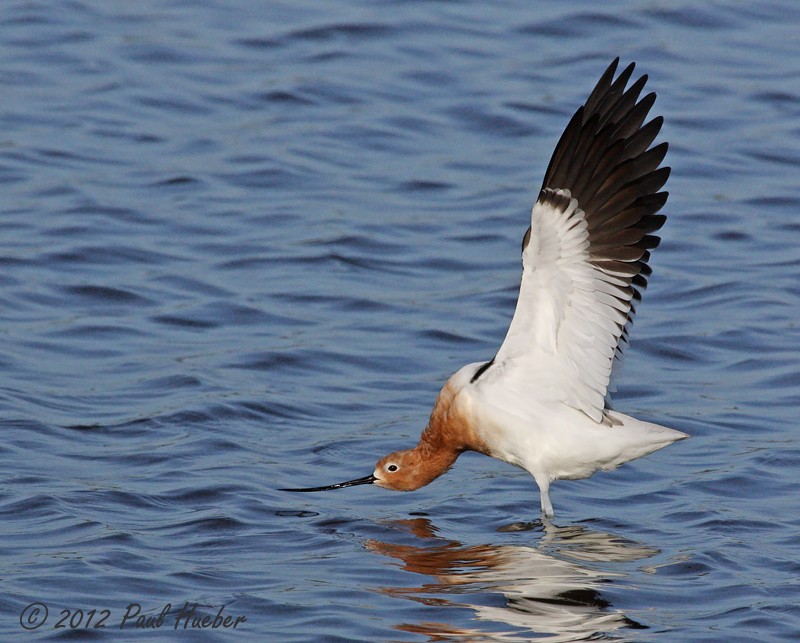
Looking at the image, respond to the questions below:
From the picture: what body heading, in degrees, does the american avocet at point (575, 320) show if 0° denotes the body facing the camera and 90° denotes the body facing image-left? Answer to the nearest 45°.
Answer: approximately 90°

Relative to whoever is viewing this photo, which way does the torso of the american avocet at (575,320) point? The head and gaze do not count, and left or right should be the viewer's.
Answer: facing to the left of the viewer
